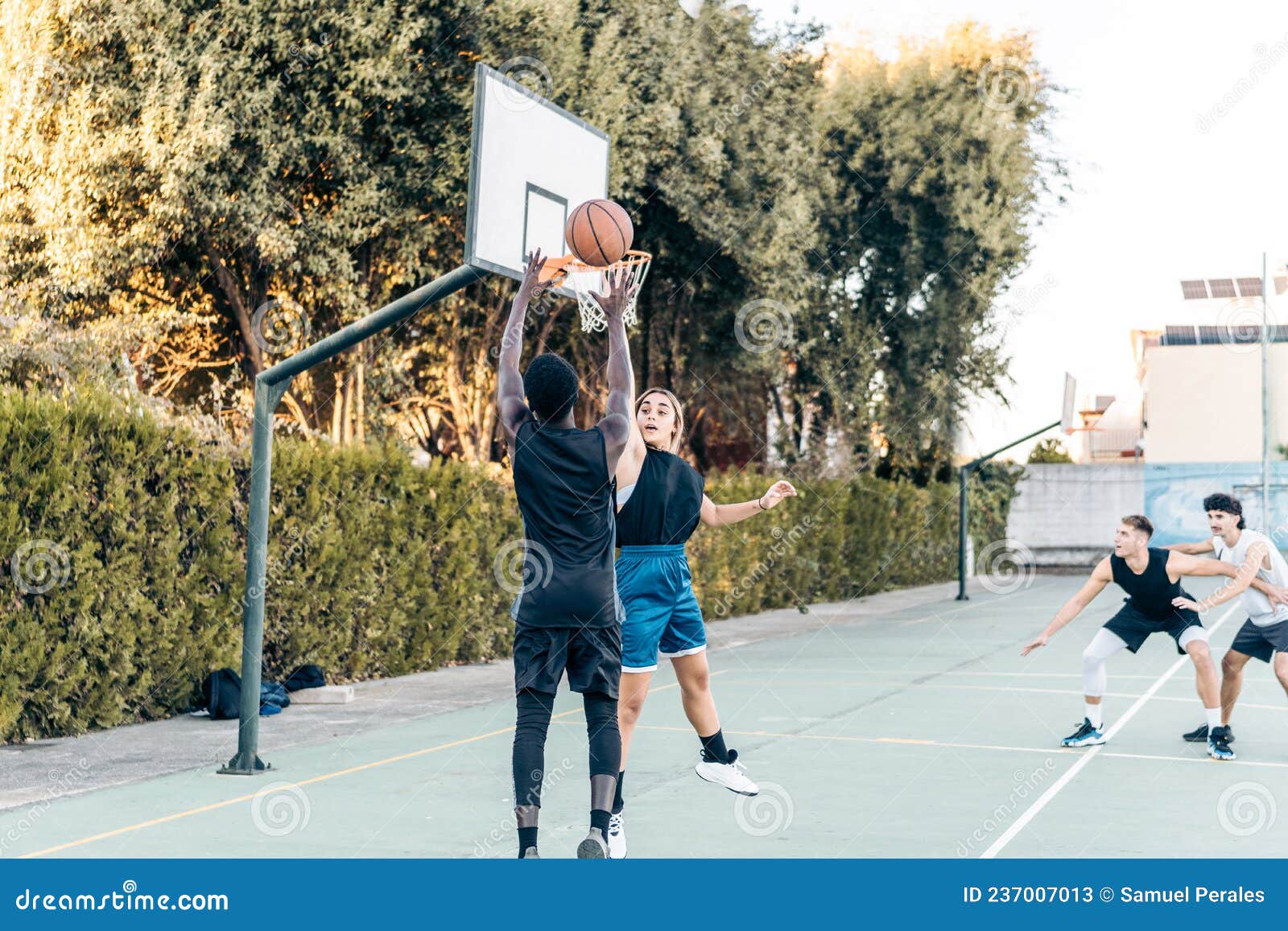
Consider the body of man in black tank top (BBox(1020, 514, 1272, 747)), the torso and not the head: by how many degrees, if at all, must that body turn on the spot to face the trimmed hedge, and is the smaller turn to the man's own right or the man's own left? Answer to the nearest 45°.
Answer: approximately 45° to the man's own right

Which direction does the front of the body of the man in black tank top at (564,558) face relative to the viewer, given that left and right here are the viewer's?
facing away from the viewer

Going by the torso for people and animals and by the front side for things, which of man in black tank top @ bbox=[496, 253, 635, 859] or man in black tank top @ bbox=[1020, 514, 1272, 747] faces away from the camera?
man in black tank top @ bbox=[496, 253, 635, 859]

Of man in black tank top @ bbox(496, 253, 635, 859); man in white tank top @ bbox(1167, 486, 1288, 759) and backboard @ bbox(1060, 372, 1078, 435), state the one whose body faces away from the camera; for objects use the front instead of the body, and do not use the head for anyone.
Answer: the man in black tank top

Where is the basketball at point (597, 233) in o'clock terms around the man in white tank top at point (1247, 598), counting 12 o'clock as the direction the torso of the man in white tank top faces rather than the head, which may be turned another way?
The basketball is roughly at 12 o'clock from the man in white tank top.

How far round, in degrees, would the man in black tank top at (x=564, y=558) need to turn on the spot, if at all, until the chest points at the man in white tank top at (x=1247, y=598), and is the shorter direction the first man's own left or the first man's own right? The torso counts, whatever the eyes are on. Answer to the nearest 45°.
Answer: approximately 45° to the first man's own right

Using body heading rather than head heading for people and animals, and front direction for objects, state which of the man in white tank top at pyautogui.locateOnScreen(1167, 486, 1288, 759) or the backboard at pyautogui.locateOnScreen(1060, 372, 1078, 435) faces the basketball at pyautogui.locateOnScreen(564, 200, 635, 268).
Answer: the man in white tank top

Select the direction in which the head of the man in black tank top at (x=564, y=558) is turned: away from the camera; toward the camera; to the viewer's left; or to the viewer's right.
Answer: away from the camera

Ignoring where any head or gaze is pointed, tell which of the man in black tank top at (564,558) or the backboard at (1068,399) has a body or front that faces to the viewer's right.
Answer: the backboard

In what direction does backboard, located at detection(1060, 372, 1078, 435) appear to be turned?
to the viewer's right

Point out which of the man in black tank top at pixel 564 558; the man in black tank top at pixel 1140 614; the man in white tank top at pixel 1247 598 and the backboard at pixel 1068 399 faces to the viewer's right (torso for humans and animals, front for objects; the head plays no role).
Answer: the backboard

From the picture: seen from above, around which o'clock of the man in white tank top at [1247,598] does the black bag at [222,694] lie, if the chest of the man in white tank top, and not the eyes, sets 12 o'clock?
The black bag is roughly at 1 o'clock from the man in white tank top.

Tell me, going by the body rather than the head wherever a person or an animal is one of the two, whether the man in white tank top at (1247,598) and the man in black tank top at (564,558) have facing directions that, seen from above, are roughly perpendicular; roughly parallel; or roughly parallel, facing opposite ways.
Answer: roughly perpendicular
